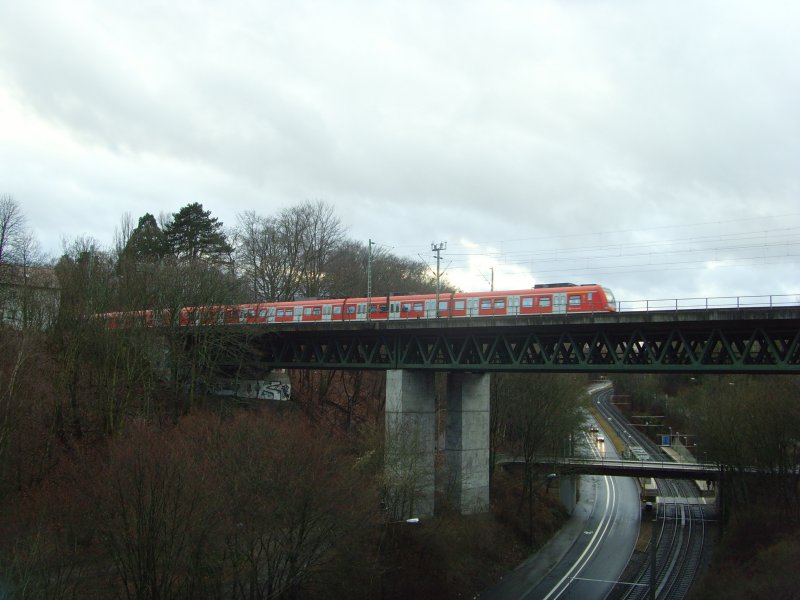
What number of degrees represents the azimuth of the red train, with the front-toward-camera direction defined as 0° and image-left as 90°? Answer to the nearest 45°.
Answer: approximately 315°
